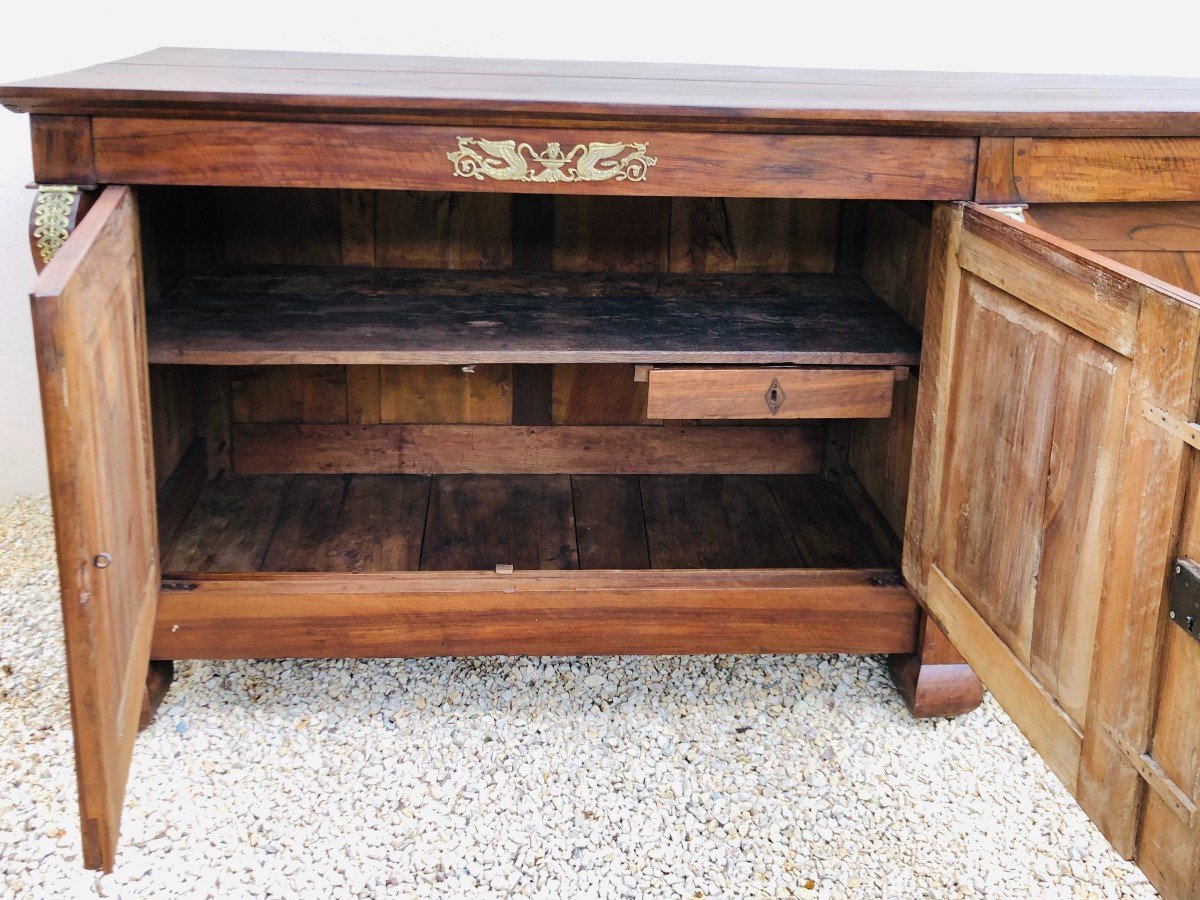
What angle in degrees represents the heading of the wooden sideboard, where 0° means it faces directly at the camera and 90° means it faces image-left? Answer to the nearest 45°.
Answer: approximately 0°
